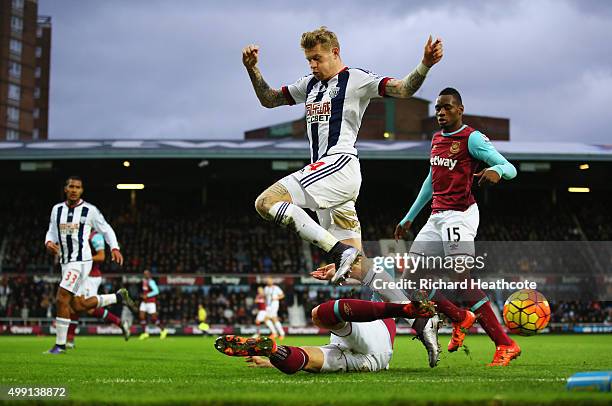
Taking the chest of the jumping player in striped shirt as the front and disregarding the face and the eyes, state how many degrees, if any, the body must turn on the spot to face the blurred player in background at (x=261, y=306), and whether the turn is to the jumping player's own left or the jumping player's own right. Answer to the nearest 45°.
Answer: approximately 135° to the jumping player's own right

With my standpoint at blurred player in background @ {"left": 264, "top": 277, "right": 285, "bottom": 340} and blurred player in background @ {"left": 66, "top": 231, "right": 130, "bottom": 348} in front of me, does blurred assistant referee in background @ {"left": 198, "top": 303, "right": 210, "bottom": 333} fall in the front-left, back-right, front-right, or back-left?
back-right

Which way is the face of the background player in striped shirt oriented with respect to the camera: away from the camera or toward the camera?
toward the camera

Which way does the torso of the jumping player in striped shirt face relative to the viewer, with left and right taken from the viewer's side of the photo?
facing the viewer and to the left of the viewer

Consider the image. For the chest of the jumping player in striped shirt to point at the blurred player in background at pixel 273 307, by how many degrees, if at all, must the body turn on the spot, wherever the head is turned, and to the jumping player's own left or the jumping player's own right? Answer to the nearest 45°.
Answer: approximately 135° to the jumping player's own right

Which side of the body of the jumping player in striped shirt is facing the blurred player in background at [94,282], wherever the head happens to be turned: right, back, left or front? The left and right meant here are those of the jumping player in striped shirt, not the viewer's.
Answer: right

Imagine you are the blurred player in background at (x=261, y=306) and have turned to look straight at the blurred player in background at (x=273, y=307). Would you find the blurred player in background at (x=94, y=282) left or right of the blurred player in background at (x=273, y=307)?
right

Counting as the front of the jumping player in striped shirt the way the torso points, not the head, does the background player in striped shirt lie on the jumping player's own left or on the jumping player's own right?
on the jumping player's own right
